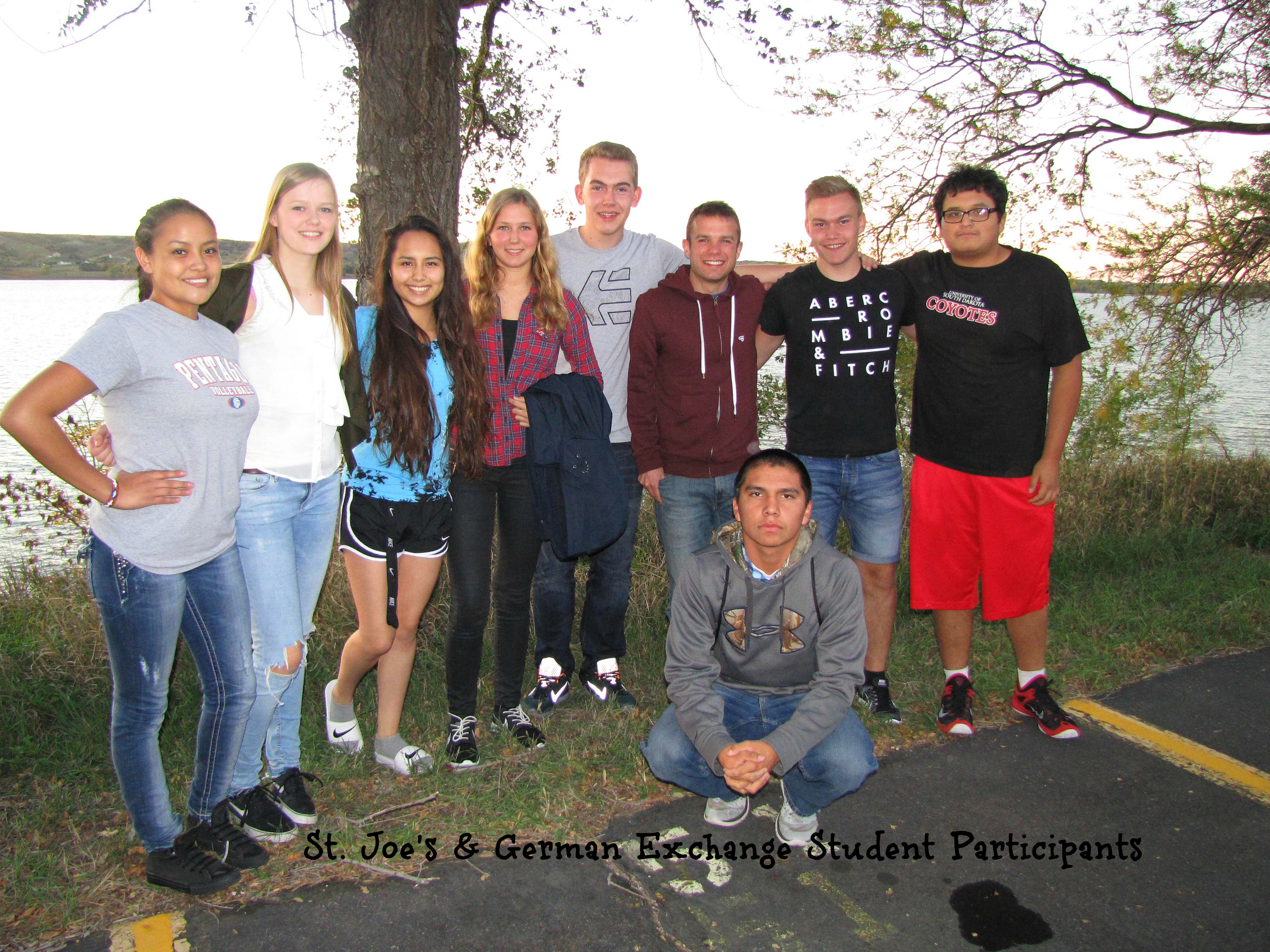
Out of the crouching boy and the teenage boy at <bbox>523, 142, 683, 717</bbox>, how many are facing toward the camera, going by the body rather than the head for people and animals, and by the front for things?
2

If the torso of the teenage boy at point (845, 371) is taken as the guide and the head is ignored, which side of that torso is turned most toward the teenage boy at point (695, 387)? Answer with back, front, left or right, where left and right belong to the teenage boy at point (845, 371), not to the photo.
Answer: right

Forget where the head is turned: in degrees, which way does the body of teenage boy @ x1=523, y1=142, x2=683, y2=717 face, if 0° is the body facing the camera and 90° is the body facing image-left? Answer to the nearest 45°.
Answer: approximately 0°

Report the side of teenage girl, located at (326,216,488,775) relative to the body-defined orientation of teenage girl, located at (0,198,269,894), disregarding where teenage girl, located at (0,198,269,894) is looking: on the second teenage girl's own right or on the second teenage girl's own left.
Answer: on the second teenage girl's own left

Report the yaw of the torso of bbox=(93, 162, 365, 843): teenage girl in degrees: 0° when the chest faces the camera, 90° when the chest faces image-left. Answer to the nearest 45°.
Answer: approximately 315°

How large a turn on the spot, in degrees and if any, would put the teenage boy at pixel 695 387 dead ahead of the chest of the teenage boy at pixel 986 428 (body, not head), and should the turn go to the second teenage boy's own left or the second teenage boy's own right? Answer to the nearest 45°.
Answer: approximately 90° to the second teenage boy's own right

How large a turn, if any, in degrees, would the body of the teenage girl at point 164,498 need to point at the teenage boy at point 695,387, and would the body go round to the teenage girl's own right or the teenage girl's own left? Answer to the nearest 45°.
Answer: approximately 45° to the teenage girl's own left
